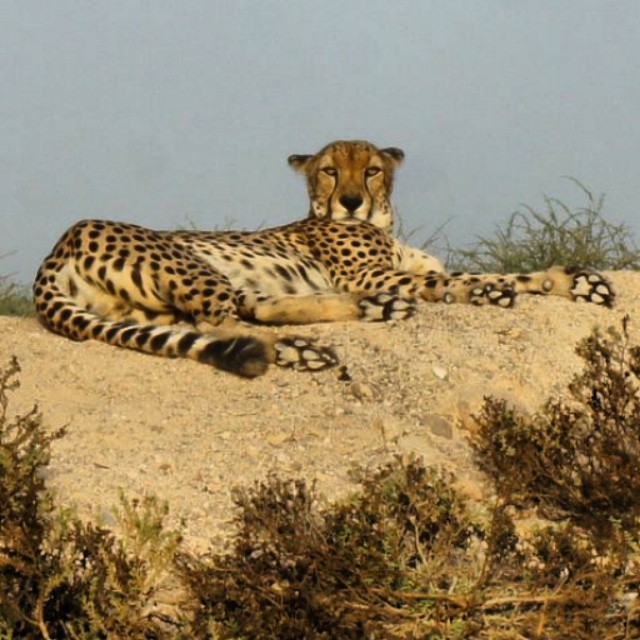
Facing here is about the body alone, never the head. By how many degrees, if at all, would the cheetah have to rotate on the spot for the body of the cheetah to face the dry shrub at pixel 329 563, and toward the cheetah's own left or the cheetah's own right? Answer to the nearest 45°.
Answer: approximately 90° to the cheetah's own right

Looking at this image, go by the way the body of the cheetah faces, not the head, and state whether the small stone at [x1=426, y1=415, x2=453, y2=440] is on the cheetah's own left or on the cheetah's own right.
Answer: on the cheetah's own right

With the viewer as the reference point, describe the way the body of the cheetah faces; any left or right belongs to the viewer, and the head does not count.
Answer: facing to the right of the viewer

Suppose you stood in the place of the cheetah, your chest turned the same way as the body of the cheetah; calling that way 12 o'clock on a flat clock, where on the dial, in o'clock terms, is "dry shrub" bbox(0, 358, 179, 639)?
The dry shrub is roughly at 3 o'clock from the cheetah.

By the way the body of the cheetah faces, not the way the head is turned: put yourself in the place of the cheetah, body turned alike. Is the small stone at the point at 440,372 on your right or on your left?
on your right
